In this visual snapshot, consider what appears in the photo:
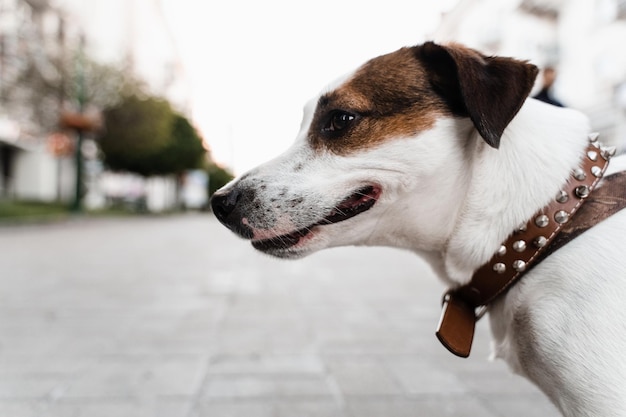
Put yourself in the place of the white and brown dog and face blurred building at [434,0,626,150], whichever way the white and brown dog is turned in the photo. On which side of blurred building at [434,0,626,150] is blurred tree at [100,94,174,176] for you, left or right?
left

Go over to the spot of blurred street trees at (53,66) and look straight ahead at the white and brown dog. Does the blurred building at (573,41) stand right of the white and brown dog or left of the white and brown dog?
left

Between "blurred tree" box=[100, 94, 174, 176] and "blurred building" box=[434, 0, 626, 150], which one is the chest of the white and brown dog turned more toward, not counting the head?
the blurred tree

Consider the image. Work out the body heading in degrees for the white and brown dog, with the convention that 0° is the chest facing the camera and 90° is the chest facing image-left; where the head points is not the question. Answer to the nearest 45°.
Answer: approximately 90°

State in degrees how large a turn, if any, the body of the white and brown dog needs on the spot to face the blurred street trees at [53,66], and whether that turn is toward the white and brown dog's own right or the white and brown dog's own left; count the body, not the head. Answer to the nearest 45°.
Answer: approximately 45° to the white and brown dog's own right

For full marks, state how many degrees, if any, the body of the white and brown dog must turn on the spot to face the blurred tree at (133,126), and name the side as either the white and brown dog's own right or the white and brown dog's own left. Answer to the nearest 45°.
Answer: approximately 45° to the white and brown dog's own right

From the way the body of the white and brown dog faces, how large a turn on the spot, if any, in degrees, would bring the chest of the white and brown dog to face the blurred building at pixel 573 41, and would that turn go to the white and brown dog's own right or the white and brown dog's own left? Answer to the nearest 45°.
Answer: approximately 90° to the white and brown dog's own right
